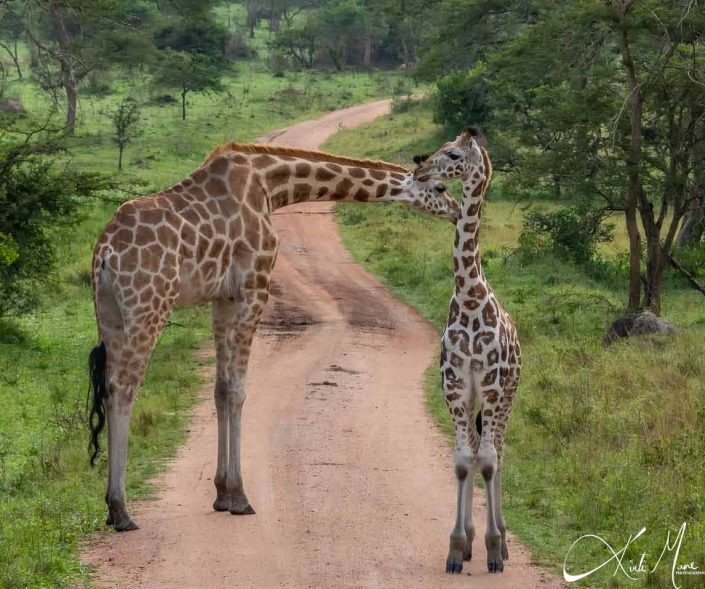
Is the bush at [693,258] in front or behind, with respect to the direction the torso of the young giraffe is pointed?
behind

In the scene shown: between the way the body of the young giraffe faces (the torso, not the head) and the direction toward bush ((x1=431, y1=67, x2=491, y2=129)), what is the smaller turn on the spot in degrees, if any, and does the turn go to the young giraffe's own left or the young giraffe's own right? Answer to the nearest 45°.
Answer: approximately 180°

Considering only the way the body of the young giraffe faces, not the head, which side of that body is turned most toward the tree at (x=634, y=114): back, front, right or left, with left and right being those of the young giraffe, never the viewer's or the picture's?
back

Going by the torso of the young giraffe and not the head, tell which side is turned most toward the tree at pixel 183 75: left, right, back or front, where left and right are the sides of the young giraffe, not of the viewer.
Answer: back

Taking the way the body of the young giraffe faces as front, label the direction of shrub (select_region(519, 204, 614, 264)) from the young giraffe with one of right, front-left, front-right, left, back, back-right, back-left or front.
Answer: back

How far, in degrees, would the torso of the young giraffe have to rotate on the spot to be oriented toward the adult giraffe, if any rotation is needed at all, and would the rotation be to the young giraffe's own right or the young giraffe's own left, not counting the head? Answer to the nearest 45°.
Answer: approximately 135° to the young giraffe's own right

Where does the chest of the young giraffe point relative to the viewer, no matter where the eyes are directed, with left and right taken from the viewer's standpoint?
facing the viewer

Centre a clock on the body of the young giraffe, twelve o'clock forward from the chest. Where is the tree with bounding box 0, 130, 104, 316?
The tree is roughly at 5 o'clock from the young giraffe.

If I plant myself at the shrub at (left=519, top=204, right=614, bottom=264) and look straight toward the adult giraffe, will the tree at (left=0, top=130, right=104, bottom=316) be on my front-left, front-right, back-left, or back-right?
front-right

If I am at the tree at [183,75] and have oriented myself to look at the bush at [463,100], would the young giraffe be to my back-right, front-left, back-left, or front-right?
front-right

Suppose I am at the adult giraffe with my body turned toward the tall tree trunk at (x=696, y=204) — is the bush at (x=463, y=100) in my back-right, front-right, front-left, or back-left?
front-left

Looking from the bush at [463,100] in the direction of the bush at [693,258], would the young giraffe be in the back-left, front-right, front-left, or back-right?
front-right

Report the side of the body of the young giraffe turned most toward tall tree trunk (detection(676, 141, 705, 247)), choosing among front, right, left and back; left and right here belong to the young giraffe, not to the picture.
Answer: back

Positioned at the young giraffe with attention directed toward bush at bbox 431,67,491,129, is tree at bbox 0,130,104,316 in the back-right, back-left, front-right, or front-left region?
front-left
